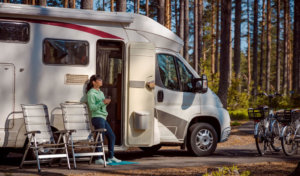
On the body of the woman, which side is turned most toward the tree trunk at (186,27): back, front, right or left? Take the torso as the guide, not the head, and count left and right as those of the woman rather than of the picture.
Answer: left

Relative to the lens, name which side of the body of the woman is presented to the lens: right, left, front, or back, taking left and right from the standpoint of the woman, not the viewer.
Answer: right

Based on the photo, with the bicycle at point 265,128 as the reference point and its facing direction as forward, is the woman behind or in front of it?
behind

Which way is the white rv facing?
to the viewer's right

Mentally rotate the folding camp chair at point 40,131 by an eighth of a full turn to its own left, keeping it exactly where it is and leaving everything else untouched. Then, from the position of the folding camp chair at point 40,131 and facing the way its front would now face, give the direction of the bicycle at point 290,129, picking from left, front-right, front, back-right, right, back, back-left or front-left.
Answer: front

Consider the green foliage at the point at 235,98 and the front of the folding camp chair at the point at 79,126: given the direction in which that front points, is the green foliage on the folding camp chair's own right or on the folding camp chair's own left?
on the folding camp chair's own left

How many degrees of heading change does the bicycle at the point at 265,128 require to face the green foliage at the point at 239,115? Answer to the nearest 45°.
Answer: approximately 45° to its left

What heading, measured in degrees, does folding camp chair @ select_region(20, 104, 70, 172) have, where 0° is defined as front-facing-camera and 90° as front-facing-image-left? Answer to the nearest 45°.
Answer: approximately 315°

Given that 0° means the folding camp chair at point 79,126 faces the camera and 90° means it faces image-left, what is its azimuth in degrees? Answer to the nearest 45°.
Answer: approximately 315°

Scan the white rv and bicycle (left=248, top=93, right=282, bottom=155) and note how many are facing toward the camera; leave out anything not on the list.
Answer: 0

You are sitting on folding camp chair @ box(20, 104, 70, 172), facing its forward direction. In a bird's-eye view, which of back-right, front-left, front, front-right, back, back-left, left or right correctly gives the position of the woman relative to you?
front-left

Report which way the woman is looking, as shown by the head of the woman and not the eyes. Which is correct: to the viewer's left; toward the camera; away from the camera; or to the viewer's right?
to the viewer's right

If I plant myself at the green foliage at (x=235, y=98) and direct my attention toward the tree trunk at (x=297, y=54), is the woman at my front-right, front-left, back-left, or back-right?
back-right
